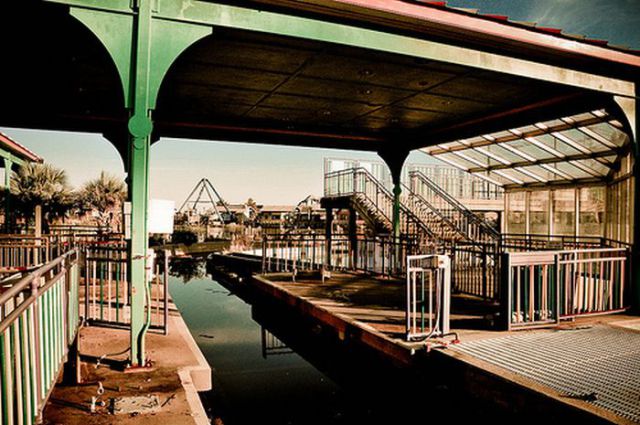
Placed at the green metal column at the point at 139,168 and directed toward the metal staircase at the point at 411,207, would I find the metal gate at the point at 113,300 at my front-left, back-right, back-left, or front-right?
front-left

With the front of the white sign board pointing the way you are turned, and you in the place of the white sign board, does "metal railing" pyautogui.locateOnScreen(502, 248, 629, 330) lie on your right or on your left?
on your left

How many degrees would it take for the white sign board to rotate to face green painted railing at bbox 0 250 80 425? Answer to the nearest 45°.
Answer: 0° — it already faces it

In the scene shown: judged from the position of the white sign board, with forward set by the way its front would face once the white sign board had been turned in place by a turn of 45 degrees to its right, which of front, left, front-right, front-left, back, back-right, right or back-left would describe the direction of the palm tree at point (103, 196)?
back-right

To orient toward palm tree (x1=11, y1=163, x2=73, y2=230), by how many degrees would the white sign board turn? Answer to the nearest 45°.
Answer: approximately 180°

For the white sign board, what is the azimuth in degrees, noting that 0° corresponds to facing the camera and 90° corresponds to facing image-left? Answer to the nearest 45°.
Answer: approximately 0°

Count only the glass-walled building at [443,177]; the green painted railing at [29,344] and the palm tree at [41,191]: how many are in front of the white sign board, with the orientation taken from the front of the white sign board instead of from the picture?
1
